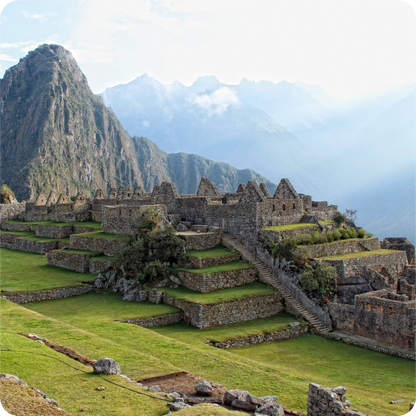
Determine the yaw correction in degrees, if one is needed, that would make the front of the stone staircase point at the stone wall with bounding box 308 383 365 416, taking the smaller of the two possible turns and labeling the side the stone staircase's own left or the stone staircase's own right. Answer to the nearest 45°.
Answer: approximately 45° to the stone staircase's own right

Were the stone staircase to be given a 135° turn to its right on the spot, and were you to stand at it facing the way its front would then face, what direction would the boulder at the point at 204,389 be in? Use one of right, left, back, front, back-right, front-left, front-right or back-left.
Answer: left

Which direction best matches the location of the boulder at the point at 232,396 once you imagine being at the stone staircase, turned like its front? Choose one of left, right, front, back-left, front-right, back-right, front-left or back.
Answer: front-right

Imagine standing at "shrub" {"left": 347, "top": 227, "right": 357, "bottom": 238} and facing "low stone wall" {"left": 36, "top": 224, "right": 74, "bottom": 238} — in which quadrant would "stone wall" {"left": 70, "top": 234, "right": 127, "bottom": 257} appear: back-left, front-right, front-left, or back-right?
front-left

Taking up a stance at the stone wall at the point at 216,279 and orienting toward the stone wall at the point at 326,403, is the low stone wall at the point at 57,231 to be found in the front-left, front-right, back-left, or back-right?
back-right

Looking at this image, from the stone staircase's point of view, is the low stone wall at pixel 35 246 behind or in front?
behind

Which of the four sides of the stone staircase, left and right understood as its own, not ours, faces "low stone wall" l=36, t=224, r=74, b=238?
back

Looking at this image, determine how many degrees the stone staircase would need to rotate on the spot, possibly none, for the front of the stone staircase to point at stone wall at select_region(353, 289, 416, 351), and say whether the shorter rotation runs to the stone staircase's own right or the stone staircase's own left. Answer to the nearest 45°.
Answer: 0° — it already faces it

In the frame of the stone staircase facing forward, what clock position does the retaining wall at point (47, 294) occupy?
The retaining wall is roughly at 4 o'clock from the stone staircase.

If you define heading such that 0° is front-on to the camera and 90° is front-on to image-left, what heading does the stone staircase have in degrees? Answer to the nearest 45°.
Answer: approximately 315°

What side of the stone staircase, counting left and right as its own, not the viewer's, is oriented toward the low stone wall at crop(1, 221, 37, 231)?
back

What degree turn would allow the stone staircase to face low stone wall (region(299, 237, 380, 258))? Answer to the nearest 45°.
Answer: approximately 90° to its left

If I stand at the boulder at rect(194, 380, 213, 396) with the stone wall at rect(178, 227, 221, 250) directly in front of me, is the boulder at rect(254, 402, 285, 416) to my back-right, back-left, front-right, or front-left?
back-right

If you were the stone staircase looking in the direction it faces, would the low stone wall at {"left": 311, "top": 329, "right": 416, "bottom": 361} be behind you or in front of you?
in front

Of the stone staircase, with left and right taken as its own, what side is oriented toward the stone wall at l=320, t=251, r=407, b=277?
left
